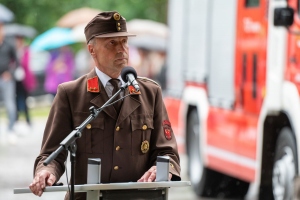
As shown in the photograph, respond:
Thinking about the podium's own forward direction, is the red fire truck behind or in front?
behind

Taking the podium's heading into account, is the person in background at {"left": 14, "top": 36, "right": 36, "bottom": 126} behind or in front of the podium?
behind

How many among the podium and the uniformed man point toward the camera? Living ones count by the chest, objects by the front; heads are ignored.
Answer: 2

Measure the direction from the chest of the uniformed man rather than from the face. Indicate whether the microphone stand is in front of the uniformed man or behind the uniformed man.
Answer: in front

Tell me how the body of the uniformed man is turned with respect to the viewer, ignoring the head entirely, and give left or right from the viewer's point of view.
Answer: facing the viewer

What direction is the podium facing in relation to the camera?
toward the camera
